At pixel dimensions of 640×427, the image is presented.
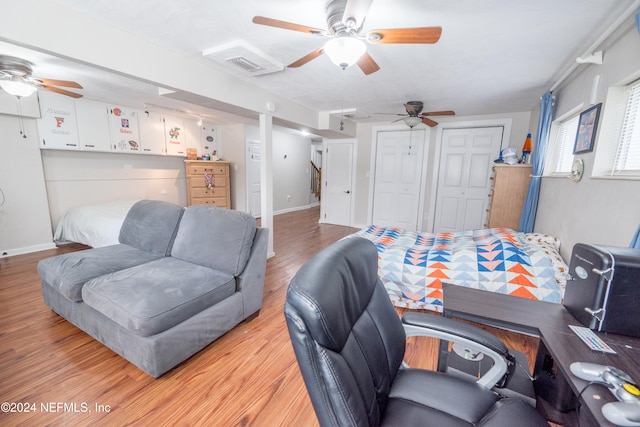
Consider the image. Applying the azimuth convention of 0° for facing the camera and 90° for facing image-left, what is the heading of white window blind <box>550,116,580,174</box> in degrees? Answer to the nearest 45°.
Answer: approximately 45°

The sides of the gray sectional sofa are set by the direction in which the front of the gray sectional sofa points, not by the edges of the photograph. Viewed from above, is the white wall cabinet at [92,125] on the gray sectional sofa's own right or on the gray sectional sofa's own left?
on the gray sectional sofa's own right

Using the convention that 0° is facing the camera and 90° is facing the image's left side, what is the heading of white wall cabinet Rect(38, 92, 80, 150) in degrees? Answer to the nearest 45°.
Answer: approximately 315°

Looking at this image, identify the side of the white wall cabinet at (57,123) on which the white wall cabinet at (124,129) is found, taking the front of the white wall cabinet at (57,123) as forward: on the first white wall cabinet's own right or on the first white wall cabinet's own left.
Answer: on the first white wall cabinet's own left

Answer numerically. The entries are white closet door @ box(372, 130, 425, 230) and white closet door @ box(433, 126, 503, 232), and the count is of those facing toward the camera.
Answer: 2

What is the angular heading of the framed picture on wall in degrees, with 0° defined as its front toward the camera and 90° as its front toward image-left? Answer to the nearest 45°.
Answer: approximately 45°

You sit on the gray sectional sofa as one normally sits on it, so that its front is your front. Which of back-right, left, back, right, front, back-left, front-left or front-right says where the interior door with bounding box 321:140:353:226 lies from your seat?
back

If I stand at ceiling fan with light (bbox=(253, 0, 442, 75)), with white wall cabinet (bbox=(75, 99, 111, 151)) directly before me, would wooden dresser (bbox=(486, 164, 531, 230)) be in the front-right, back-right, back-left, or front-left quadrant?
back-right

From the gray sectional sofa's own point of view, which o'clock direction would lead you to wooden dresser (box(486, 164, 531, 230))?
The wooden dresser is roughly at 8 o'clock from the gray sectional sofa.

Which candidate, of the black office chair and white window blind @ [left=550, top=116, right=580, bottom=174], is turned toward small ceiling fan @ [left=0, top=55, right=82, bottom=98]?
the white window blind

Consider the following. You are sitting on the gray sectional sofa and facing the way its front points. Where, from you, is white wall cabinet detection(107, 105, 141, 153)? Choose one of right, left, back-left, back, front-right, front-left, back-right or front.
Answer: back-right
